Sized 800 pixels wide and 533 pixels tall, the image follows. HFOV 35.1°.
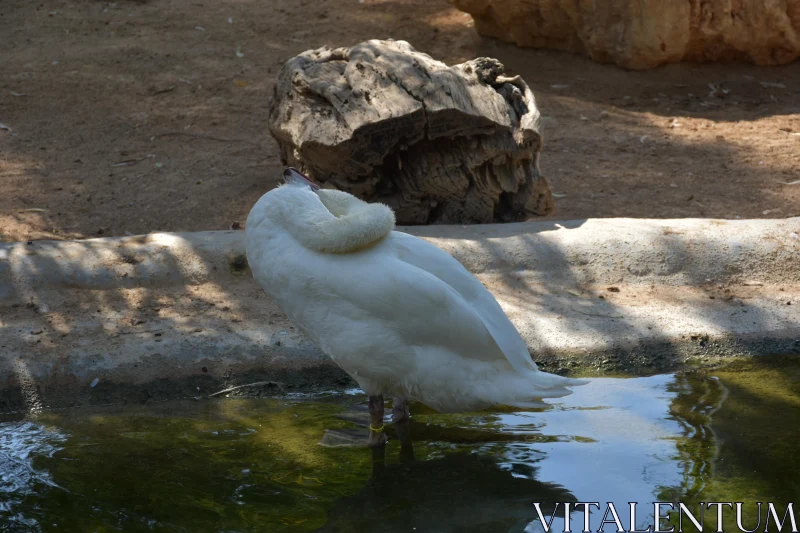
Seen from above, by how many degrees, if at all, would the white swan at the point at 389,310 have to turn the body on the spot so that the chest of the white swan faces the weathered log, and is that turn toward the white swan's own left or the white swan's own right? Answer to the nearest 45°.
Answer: approximately 90° to the white swan's own right

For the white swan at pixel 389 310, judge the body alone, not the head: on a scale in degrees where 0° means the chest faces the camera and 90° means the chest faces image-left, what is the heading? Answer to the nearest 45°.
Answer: approximately 90°
